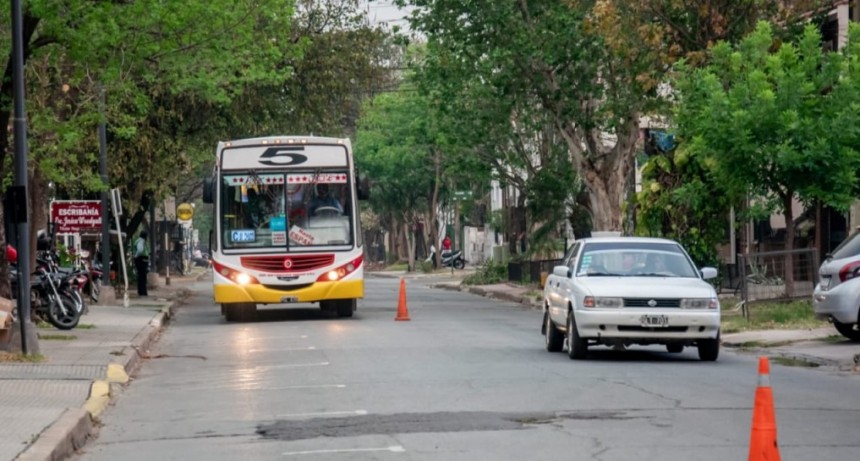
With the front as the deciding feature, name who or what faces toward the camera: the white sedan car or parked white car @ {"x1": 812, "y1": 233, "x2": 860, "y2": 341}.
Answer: the white sedan car

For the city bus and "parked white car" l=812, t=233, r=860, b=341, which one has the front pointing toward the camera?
the city bus

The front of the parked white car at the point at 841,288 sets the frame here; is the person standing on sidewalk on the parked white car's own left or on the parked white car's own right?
on the parked white car's own left

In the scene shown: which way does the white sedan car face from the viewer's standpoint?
toward the camera

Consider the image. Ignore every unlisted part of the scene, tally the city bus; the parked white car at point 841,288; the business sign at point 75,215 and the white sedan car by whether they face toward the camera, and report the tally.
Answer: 3

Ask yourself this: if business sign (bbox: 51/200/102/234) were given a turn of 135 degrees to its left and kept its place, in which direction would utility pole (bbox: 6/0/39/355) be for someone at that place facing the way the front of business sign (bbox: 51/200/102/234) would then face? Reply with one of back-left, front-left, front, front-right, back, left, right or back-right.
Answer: back-right

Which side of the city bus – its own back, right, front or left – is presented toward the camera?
front

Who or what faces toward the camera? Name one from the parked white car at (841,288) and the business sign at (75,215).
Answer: the business sign

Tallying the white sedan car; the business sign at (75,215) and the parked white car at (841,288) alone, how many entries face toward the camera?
2

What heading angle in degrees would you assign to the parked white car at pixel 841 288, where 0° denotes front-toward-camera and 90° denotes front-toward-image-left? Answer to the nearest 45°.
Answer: approximately 225°
